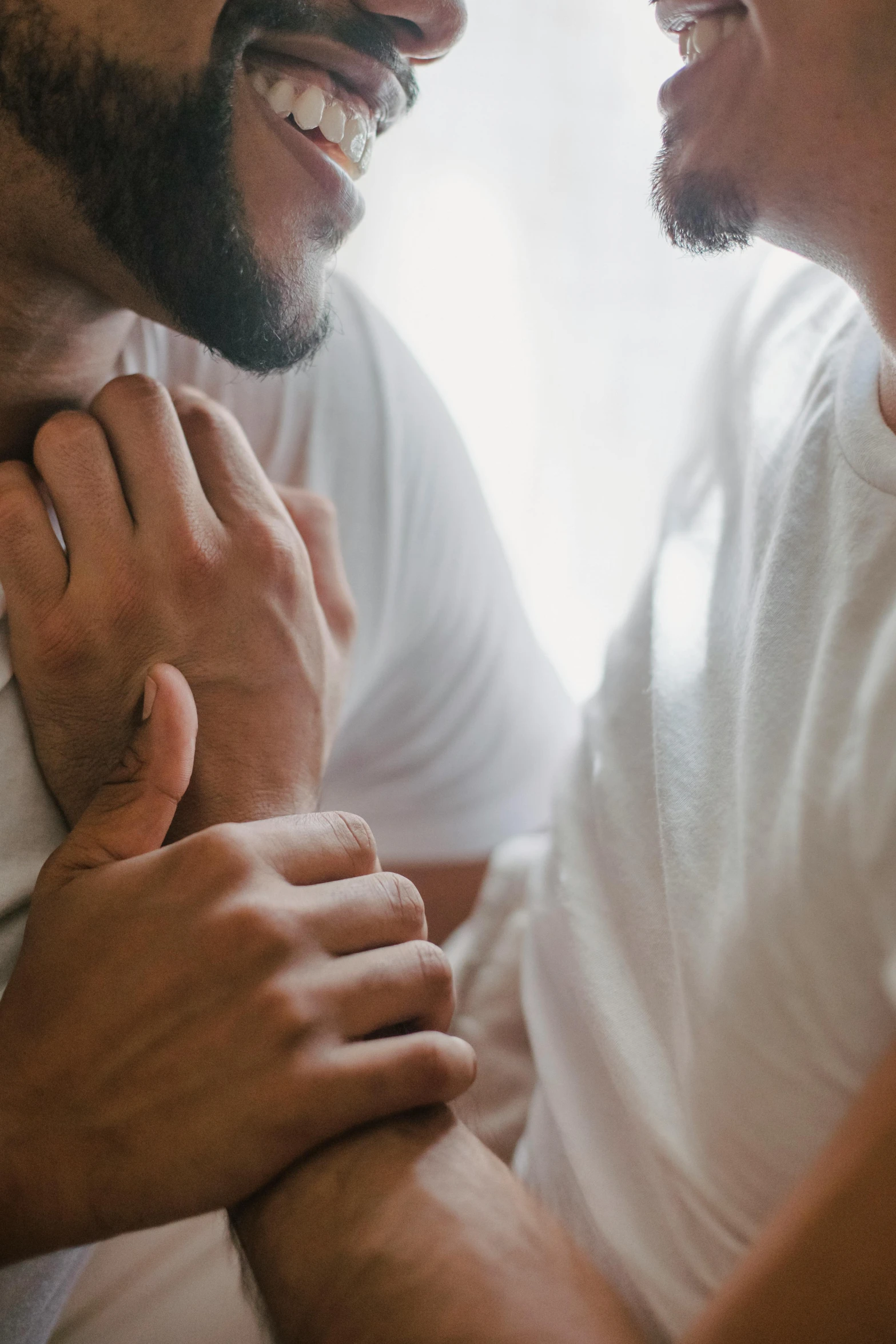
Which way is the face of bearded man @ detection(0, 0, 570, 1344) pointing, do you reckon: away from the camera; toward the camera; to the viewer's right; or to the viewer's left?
to the viewer's right

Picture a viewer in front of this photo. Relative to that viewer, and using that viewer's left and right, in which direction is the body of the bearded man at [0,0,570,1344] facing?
facing the viewer and to the right of the viewer

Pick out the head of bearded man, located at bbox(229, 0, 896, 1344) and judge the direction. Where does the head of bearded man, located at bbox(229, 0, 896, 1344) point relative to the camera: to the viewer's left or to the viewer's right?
to the viewer's left
